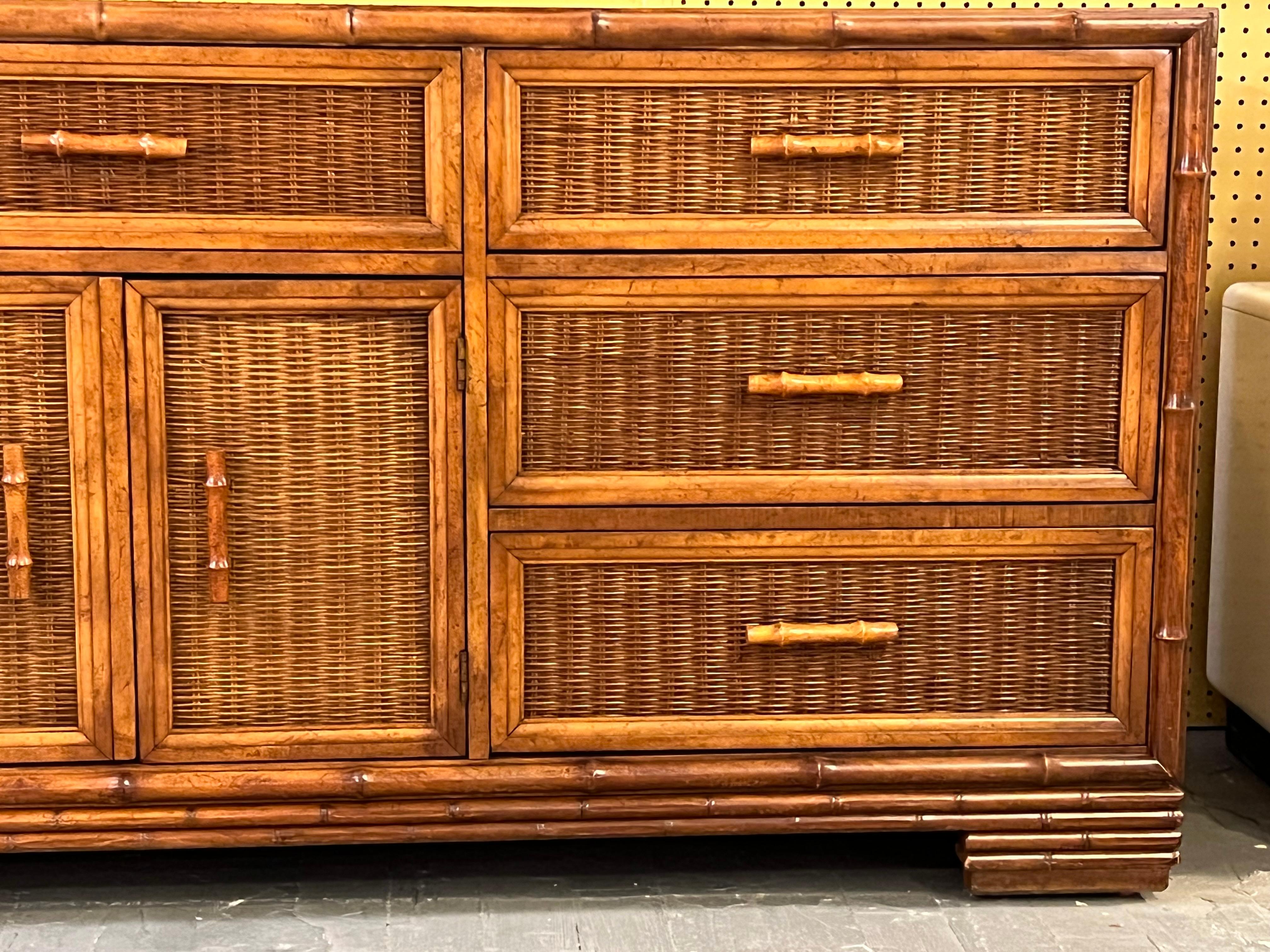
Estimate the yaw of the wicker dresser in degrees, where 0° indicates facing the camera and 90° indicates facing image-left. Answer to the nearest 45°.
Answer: approximately 0°
